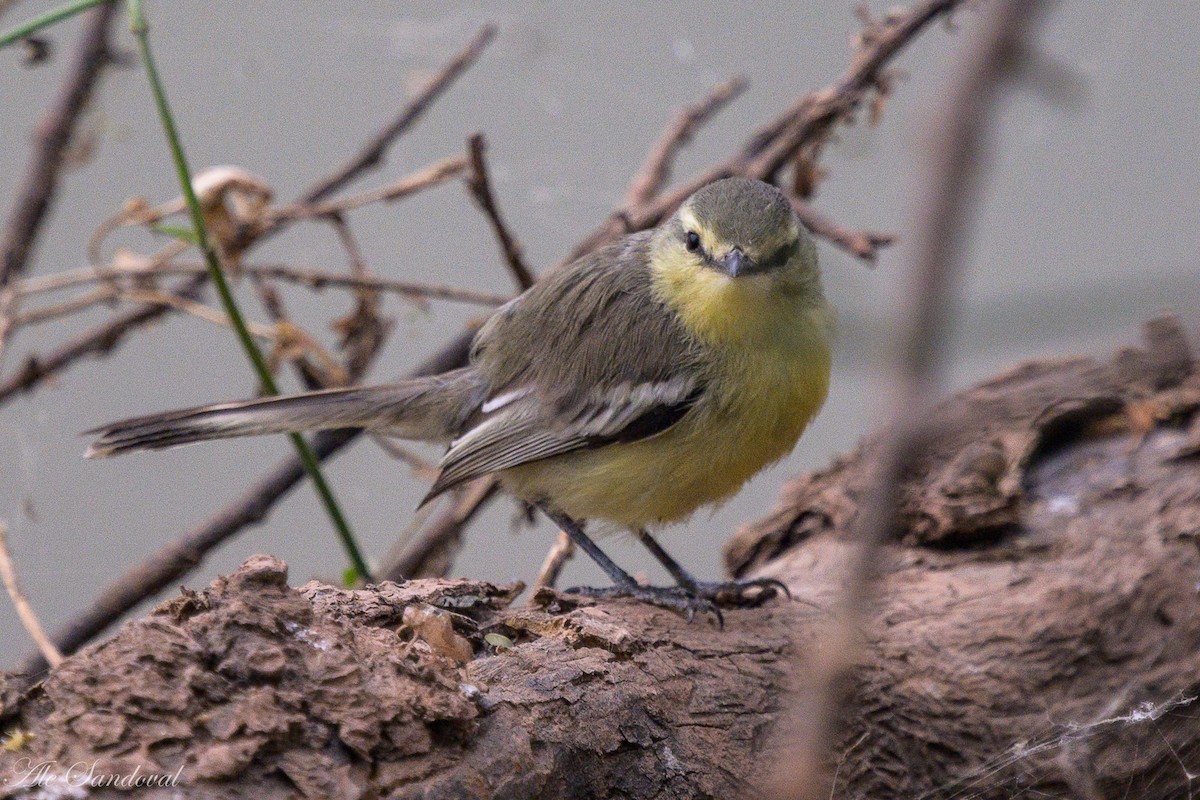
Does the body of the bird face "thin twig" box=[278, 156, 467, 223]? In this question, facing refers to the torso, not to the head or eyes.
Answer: no

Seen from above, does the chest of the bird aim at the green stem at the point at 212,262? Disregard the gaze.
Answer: no

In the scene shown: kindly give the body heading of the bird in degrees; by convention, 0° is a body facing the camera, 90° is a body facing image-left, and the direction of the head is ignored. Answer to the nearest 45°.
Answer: approximately 270°

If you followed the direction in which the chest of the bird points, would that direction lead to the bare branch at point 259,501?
no

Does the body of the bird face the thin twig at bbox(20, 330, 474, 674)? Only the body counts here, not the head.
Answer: no

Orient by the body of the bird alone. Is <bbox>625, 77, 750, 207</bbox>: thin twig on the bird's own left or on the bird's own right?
on the bird's own left
